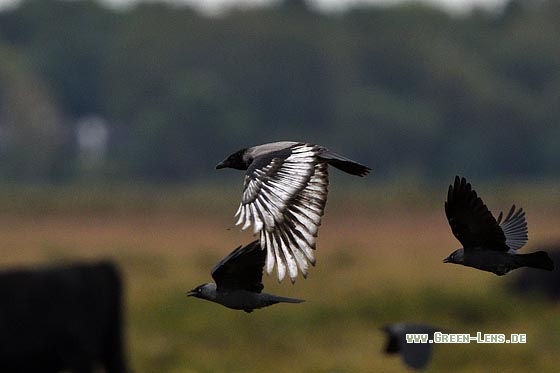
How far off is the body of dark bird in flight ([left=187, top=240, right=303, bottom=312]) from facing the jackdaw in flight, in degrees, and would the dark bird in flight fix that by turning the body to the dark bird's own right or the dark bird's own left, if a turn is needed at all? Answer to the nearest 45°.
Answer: approximately 180°

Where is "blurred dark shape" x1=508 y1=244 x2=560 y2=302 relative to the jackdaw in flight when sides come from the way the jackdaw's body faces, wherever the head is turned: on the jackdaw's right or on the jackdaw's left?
on the jackdaw's right

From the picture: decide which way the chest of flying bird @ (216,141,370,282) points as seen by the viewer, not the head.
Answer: to the viewer's left

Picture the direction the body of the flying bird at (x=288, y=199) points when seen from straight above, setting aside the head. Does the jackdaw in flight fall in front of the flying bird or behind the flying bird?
behind

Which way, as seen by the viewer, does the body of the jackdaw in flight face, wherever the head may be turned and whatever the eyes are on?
to the viewer's left

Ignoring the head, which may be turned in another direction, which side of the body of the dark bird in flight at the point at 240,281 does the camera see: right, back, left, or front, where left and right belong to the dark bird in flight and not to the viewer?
left

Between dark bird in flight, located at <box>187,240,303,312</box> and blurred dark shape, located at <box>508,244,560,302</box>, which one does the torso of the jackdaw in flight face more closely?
the dark bird in flight
